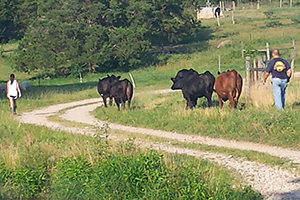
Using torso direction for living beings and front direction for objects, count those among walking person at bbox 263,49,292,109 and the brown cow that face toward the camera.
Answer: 0

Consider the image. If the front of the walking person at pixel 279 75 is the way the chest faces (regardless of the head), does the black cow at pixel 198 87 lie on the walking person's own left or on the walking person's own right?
on the walking person's own left

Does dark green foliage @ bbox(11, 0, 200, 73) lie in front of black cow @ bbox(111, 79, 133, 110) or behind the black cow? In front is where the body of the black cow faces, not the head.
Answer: in front

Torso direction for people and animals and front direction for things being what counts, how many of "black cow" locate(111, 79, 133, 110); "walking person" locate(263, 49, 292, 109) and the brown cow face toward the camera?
0

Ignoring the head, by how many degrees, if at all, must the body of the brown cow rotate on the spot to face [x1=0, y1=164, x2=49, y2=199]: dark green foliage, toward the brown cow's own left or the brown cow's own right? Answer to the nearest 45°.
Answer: approximately 90° to the brown cow's own left

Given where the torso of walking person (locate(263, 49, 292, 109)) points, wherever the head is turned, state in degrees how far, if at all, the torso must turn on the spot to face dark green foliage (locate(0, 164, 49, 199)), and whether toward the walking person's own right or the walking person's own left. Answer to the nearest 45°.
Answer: approximately 135° to the walking person's own left

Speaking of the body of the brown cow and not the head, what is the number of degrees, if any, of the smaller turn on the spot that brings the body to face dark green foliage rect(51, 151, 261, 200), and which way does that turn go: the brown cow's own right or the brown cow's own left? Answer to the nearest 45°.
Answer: approximately 135° to the brown cow's own left

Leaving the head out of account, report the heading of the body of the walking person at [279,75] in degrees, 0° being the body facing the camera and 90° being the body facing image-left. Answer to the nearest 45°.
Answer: approximately 180°

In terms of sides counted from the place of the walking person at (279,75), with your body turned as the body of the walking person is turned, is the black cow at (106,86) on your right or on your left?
on your left

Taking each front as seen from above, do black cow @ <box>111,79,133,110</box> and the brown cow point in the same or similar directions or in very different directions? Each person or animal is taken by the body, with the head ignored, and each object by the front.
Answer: same or similar directions

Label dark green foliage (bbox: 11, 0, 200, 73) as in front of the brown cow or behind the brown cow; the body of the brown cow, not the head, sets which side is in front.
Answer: in front

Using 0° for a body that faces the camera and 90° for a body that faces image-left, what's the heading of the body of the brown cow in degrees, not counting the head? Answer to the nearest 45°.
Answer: approximately 135°
